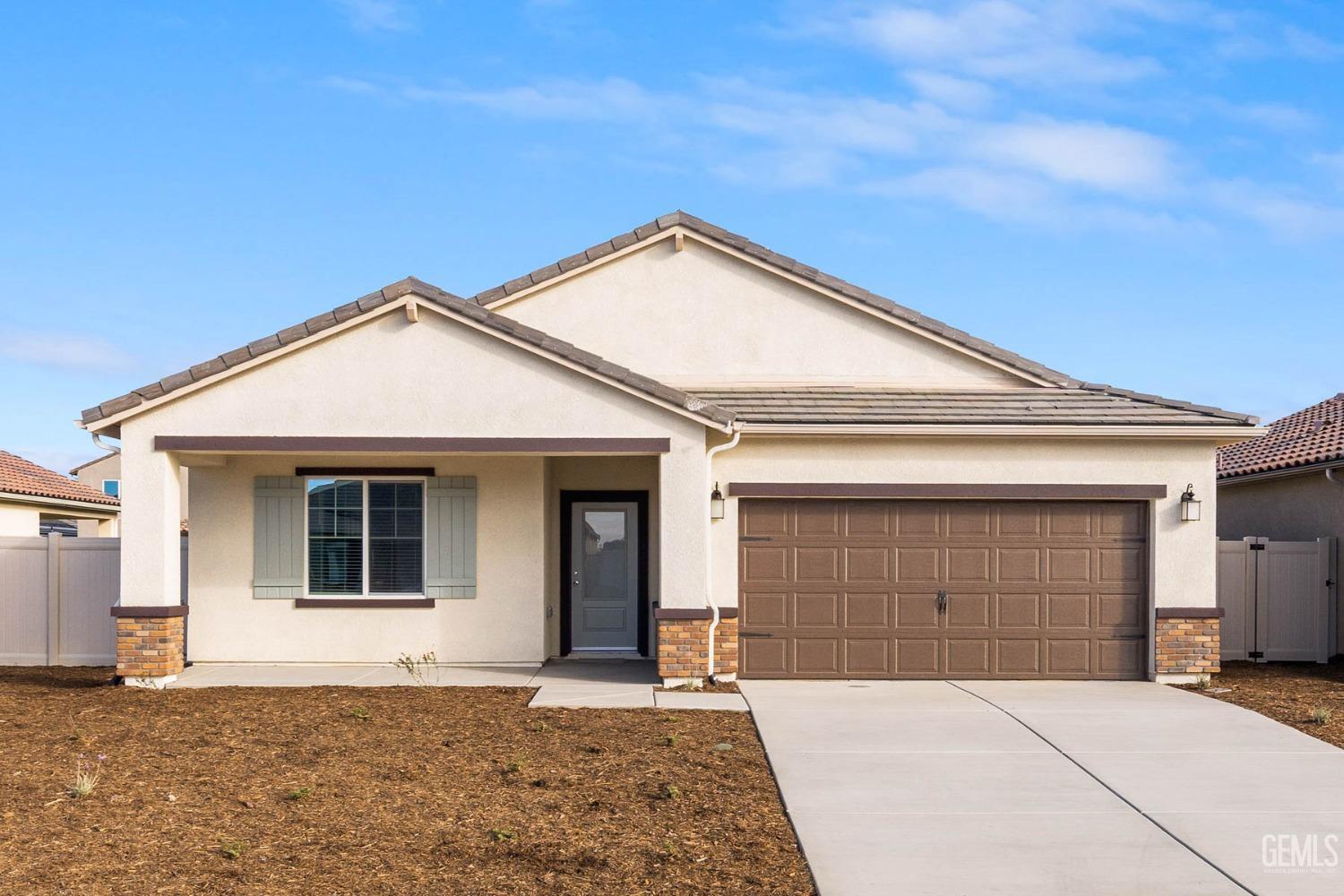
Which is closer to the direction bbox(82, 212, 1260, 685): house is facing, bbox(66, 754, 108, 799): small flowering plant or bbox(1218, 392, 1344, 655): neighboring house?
the small flowering plant

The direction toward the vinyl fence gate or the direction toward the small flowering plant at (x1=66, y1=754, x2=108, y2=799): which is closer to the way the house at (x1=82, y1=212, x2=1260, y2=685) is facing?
the small flowering plant

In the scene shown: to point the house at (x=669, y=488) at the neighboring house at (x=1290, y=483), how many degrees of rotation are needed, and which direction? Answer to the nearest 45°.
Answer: approximately 135° to its left

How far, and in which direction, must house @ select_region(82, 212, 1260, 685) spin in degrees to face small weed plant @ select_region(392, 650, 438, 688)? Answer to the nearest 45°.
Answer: approximately 90° to its right

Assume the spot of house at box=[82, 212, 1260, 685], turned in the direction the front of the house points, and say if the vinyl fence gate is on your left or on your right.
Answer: on your left

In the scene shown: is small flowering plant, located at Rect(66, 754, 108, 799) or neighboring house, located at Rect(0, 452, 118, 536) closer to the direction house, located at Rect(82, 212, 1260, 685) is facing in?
the small flowering plant

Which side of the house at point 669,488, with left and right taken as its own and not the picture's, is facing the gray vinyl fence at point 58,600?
right

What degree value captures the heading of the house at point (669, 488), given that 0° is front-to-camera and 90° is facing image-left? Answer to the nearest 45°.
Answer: approximately 0°
